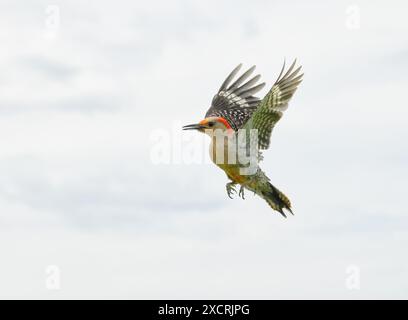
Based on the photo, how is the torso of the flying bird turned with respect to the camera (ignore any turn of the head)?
to the viewer's left
